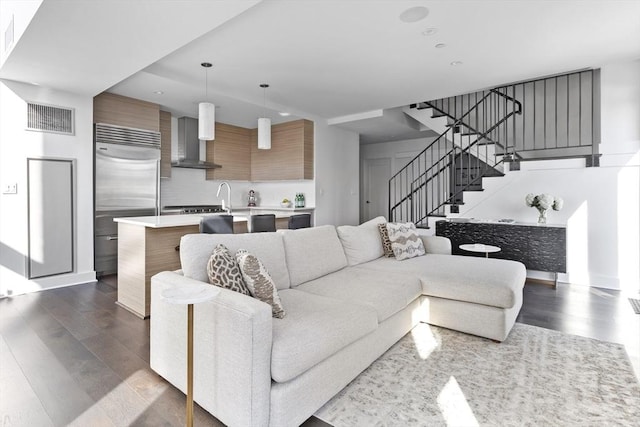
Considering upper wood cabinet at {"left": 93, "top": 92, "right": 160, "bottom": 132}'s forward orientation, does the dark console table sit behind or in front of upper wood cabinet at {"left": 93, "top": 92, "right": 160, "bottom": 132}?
in front

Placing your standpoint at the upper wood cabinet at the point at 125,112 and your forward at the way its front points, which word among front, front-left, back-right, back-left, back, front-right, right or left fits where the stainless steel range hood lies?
left

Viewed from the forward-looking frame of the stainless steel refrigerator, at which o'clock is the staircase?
The staircase is roughly at 11 o'clock from the stainless steel refrigerator.

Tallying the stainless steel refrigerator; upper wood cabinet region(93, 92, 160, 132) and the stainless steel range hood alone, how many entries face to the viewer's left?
0

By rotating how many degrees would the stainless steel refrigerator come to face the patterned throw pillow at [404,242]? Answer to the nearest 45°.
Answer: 0° — it already faces it

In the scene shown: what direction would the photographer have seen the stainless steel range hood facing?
facing the viewer and to the right of the viewer

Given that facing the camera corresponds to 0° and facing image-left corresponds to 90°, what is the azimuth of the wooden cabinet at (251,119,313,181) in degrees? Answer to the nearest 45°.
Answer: approximately 45°

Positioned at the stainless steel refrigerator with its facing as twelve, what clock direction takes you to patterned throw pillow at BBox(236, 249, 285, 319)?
The patterned throw pillow is roughly at 1 o'clock from the stainless steel refrigerator.

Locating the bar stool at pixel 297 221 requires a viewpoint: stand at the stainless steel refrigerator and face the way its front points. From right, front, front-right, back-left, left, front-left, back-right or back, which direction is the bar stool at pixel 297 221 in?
front

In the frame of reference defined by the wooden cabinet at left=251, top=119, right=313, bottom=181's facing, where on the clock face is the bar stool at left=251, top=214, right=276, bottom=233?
The bar stool is roughly at 11 o'clock from the wooden cabinet.
